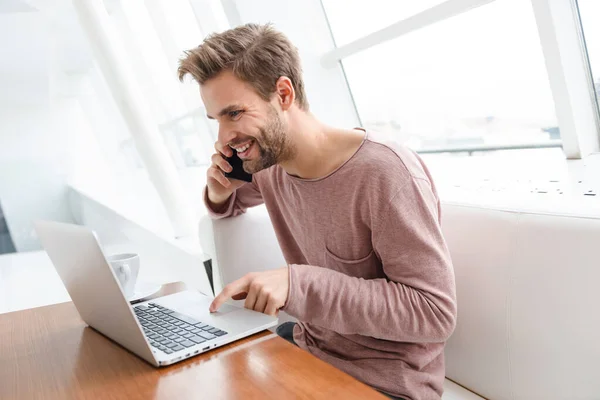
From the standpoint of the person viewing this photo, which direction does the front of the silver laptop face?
facing away from the viewer and to the right of the viewer

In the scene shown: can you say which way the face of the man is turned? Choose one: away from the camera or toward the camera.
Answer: toward the camera

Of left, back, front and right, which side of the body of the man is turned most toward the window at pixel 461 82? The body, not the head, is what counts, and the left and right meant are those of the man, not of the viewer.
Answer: back

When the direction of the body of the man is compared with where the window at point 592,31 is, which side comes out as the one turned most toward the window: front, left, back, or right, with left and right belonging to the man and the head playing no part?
back

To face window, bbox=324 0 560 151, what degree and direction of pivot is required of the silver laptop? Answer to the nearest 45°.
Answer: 0° — it already faces it

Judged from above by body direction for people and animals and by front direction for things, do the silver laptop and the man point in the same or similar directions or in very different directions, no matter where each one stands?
very different directions

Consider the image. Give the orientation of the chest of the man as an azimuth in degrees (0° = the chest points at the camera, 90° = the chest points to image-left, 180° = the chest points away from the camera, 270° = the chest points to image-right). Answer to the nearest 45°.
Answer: approximately 45°
